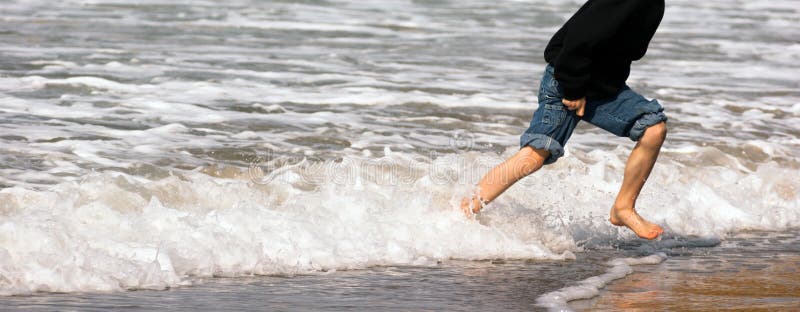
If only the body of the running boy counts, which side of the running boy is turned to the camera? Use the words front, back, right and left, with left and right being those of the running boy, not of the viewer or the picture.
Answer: right
